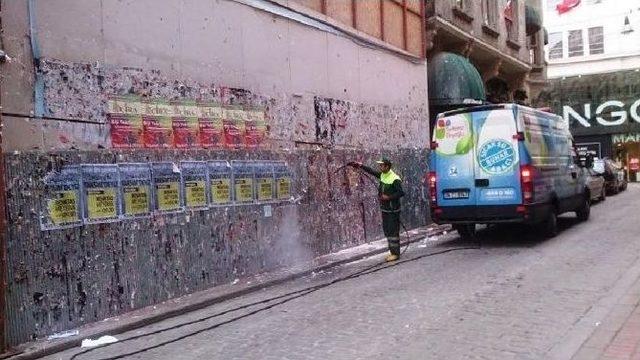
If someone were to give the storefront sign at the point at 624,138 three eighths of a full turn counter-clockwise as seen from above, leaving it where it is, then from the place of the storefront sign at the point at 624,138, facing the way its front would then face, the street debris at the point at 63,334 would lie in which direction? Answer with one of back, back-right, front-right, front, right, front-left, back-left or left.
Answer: back-right

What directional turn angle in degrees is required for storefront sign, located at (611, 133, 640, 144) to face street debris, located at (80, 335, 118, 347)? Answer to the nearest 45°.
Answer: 0° — it already faces it

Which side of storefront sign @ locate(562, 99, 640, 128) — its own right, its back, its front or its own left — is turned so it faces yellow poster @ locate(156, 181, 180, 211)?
front

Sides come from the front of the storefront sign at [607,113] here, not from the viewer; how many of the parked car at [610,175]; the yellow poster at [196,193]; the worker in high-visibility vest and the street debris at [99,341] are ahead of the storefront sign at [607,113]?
4

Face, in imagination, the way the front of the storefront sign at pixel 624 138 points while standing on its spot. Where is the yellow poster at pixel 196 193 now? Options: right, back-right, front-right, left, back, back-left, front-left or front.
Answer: front

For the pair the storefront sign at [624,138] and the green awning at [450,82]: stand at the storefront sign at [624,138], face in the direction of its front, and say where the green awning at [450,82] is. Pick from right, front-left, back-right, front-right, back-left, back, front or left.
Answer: front

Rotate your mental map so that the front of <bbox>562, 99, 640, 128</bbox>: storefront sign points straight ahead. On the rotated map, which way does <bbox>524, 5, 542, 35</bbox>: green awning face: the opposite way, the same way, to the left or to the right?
to the left

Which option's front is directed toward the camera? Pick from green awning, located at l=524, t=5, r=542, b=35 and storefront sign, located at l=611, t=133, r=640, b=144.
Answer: the storefront sign

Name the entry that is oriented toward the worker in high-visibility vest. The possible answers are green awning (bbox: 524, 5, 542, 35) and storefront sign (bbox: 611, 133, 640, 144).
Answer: the storefront sign

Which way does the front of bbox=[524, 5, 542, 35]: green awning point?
to the viewer's right

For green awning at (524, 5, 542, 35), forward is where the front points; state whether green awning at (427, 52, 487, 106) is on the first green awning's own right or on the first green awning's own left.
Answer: on the first green awning's own right

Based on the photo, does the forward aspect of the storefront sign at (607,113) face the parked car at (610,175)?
yes

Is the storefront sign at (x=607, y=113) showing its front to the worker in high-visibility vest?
yes

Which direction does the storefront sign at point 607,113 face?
toward the camera

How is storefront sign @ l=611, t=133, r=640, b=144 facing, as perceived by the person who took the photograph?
facing the viewer
